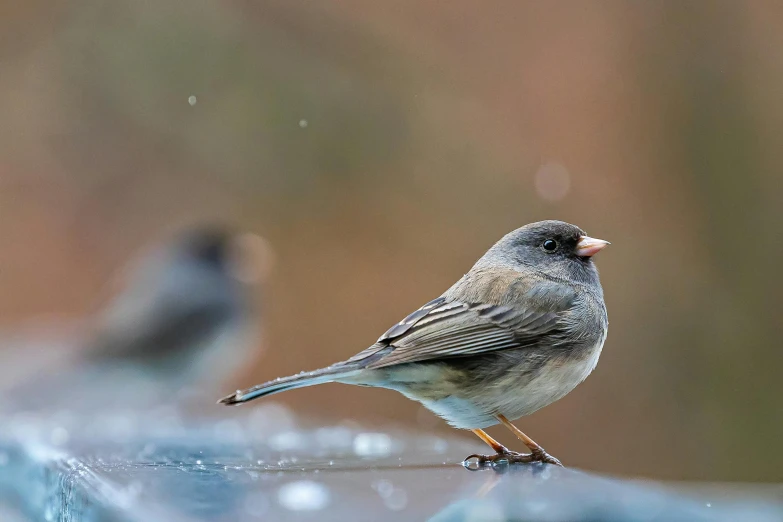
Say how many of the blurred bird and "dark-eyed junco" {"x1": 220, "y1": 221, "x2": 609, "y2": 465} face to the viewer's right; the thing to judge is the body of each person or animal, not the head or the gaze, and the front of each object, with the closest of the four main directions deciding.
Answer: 2

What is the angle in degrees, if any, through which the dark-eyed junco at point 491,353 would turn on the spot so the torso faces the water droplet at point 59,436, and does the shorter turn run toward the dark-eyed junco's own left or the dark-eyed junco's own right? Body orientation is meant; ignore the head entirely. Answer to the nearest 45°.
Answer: approximately 180°

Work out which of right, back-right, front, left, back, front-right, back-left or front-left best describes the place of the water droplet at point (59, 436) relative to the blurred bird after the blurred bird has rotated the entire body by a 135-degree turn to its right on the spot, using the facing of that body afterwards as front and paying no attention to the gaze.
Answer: front-left

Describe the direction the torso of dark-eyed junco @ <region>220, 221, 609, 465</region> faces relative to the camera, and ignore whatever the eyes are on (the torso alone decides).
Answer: to the viewer's right

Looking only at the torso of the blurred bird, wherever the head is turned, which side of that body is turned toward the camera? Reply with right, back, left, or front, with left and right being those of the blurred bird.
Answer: right

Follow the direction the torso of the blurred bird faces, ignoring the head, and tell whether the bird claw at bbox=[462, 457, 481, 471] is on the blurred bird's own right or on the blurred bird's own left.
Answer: on the blurred bird's own right

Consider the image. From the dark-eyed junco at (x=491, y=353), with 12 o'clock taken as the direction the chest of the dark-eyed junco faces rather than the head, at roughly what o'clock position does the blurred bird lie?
The blurred bird is roughly at 8 o'clock from the dark-eyed junco.

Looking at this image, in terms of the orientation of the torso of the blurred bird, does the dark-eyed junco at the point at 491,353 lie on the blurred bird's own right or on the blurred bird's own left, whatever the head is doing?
on the blurred bird's own right
